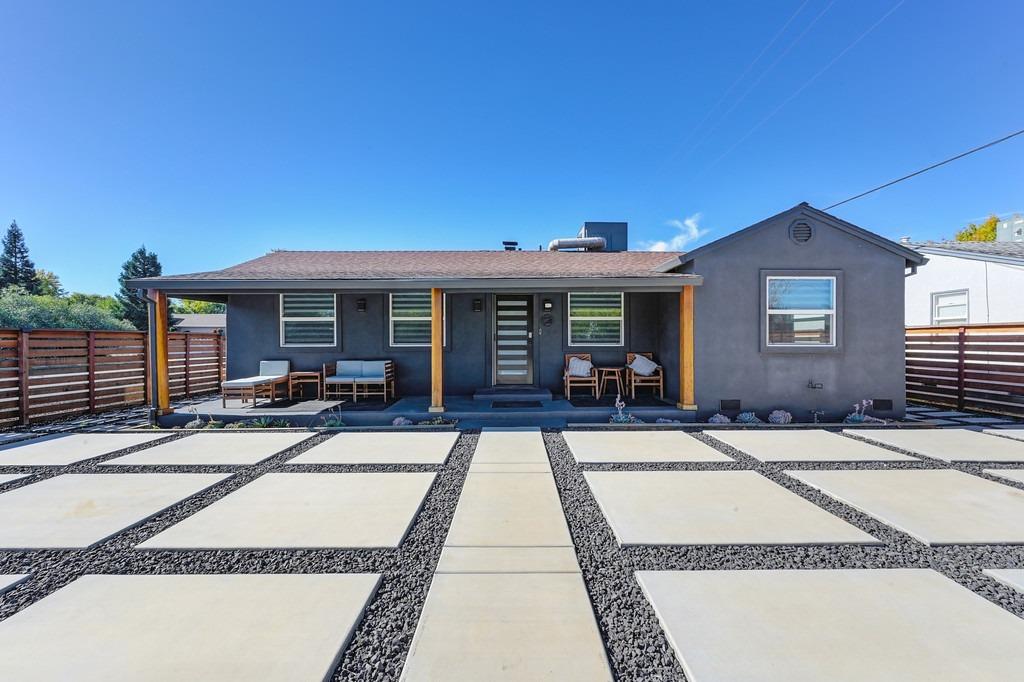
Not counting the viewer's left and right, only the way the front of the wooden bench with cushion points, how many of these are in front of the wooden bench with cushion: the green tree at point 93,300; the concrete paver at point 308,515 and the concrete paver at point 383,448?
2

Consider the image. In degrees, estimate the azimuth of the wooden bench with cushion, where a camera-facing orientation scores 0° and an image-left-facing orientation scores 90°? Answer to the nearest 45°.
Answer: approximately 0°

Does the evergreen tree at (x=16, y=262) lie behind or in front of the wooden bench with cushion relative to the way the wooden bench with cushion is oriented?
behind

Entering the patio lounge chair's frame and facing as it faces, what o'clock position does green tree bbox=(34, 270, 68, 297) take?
The green tree is roughly at 4 o'clock from the patio lounge chair.

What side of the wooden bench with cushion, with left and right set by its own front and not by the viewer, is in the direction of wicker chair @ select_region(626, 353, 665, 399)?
left

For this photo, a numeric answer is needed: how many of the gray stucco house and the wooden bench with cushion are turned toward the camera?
2

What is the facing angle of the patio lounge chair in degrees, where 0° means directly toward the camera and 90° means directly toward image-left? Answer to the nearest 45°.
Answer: approximately 45°

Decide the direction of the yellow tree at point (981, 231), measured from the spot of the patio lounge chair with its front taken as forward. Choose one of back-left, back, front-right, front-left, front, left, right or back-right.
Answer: back-left

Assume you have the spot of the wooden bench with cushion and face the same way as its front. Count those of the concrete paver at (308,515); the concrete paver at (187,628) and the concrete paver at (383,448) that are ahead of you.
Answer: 3

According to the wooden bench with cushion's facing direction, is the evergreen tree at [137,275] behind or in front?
behind

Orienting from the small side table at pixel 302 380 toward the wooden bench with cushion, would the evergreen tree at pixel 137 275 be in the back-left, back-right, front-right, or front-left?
back-left

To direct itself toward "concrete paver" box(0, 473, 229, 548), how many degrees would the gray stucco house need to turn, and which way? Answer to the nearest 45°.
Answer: approximately 45° to its right
